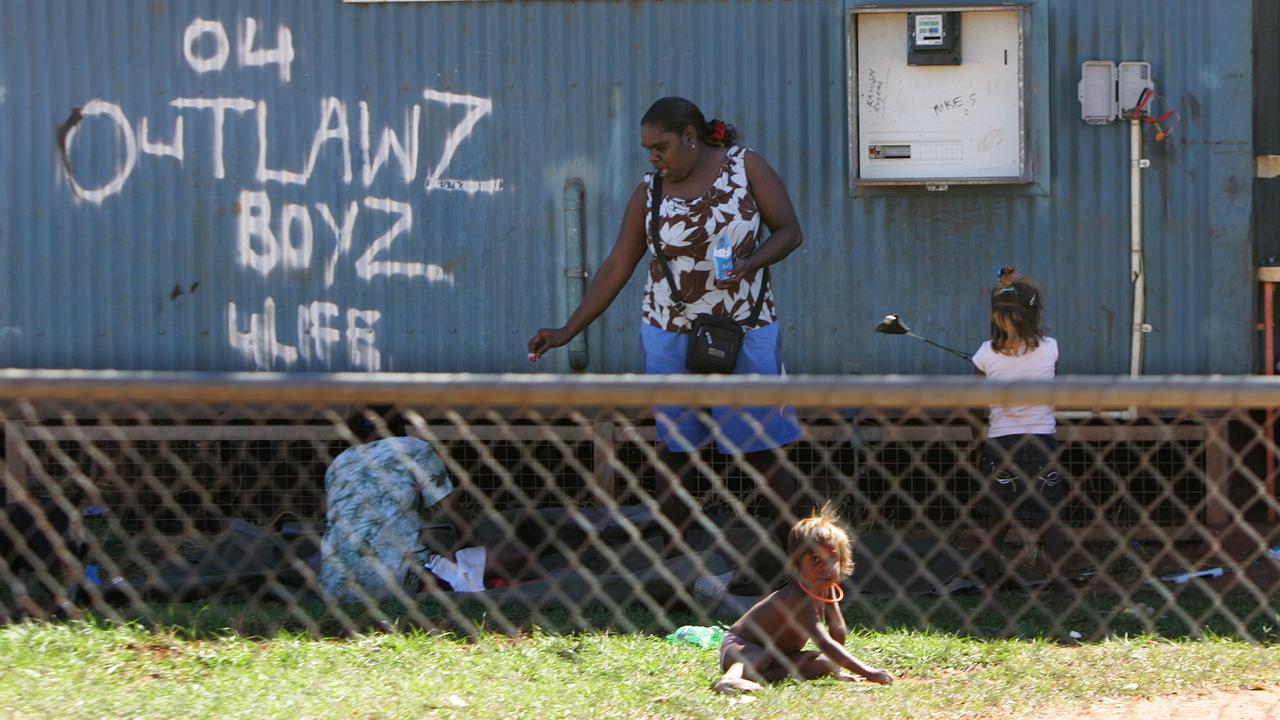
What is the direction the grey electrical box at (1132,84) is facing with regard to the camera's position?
facing the viewer

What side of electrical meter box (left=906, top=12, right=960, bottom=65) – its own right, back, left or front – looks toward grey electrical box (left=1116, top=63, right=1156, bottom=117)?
left

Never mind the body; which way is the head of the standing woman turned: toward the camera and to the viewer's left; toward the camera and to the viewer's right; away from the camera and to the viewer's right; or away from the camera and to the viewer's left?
toward the camera and to the viewer's left

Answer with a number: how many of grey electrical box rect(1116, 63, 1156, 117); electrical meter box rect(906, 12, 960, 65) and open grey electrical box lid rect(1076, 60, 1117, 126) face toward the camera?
3

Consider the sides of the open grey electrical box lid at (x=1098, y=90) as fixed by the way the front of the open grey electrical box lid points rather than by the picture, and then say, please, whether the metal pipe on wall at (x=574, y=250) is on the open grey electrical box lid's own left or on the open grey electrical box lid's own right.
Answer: on the open grey electrical box lid's own right

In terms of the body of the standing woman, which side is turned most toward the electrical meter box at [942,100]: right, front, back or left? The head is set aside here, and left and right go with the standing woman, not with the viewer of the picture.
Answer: back

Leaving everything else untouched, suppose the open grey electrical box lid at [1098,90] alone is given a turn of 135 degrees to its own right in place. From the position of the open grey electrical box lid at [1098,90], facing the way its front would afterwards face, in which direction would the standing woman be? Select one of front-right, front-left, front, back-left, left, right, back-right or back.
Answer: left

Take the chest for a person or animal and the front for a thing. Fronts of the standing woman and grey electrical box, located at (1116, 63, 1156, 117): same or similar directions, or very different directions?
same or similar directions

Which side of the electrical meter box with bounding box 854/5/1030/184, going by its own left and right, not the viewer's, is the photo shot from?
front

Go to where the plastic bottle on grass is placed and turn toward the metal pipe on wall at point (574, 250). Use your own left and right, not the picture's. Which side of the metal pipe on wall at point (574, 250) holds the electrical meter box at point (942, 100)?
right

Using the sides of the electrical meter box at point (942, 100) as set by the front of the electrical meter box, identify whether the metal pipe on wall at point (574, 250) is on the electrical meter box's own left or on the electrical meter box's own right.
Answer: on the electrical meter box's own right

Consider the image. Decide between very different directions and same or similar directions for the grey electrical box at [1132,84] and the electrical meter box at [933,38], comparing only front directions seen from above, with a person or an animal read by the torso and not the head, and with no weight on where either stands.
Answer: same or similar directions

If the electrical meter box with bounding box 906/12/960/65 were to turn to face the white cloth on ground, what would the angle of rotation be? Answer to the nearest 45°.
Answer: approximately 45° to its right

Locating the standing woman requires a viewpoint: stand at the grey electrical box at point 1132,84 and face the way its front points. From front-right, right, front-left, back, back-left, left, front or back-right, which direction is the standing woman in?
front-right
